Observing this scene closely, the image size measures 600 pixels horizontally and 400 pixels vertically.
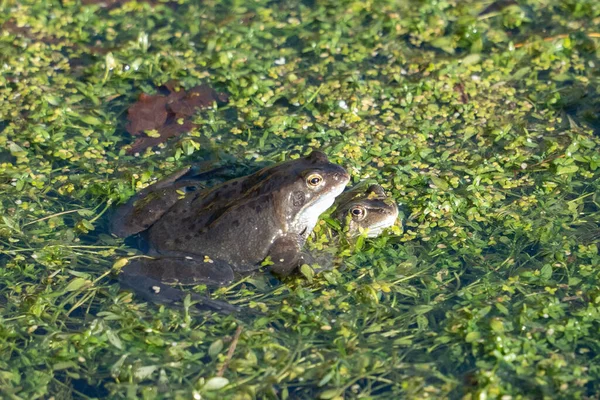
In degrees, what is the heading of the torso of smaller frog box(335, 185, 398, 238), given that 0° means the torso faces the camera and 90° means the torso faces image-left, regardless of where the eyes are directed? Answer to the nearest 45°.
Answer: approximately 315°

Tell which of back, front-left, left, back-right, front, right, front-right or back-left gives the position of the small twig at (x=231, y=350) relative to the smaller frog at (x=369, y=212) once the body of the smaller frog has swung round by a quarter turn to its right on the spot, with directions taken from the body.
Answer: front

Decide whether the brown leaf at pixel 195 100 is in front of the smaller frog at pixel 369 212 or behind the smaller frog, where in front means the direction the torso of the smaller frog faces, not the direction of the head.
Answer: behind

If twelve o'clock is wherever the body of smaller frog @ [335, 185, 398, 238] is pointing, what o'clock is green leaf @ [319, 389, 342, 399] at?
The green leaf is roughly at 2 o'clock from the smaller frog.

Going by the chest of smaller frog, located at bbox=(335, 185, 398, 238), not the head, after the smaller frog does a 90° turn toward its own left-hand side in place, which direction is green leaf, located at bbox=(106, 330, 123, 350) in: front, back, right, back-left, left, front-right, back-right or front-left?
back

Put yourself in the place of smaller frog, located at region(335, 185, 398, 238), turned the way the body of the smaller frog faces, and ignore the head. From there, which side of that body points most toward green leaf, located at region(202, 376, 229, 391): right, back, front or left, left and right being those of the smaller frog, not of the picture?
right

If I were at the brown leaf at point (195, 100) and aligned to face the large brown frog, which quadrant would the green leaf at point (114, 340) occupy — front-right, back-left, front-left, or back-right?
front-right

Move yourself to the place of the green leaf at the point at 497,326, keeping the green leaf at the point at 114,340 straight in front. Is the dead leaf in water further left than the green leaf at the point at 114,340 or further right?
right

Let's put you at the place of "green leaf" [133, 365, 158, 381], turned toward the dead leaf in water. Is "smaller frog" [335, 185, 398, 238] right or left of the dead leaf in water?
right

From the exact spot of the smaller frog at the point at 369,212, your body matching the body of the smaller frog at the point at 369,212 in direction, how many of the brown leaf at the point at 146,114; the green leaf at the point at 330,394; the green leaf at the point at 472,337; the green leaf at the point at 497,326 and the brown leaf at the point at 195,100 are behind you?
2

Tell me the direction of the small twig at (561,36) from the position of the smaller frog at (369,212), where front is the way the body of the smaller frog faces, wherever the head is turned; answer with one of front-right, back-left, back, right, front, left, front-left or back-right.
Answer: left

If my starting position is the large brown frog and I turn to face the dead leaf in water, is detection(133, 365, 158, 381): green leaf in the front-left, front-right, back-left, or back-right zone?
back-left

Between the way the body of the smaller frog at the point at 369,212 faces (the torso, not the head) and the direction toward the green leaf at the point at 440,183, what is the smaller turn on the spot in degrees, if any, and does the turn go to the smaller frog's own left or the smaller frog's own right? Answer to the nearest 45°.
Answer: approximately 90° to the smaller frog's own left

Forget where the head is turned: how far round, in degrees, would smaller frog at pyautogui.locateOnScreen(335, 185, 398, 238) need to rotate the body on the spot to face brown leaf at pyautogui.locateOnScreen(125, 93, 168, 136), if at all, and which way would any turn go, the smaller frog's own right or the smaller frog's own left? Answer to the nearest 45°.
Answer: approximately 180°

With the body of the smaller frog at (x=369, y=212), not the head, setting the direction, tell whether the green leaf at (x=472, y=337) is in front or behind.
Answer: in front

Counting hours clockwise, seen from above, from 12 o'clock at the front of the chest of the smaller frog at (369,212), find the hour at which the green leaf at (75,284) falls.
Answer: The green leaf is roughly at 4 o'clock from the smaller frog.

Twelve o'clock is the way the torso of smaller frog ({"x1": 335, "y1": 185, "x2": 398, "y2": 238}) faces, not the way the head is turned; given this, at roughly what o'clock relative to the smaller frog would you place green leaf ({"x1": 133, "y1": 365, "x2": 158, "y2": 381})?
The green leaf is roughly at 3 o'clock from the smaller frog.

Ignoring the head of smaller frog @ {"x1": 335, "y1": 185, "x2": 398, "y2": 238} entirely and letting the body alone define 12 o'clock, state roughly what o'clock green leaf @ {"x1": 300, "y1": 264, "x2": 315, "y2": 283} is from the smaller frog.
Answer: The green leaf is roughly at 3 o'clock from the smaller frog.
